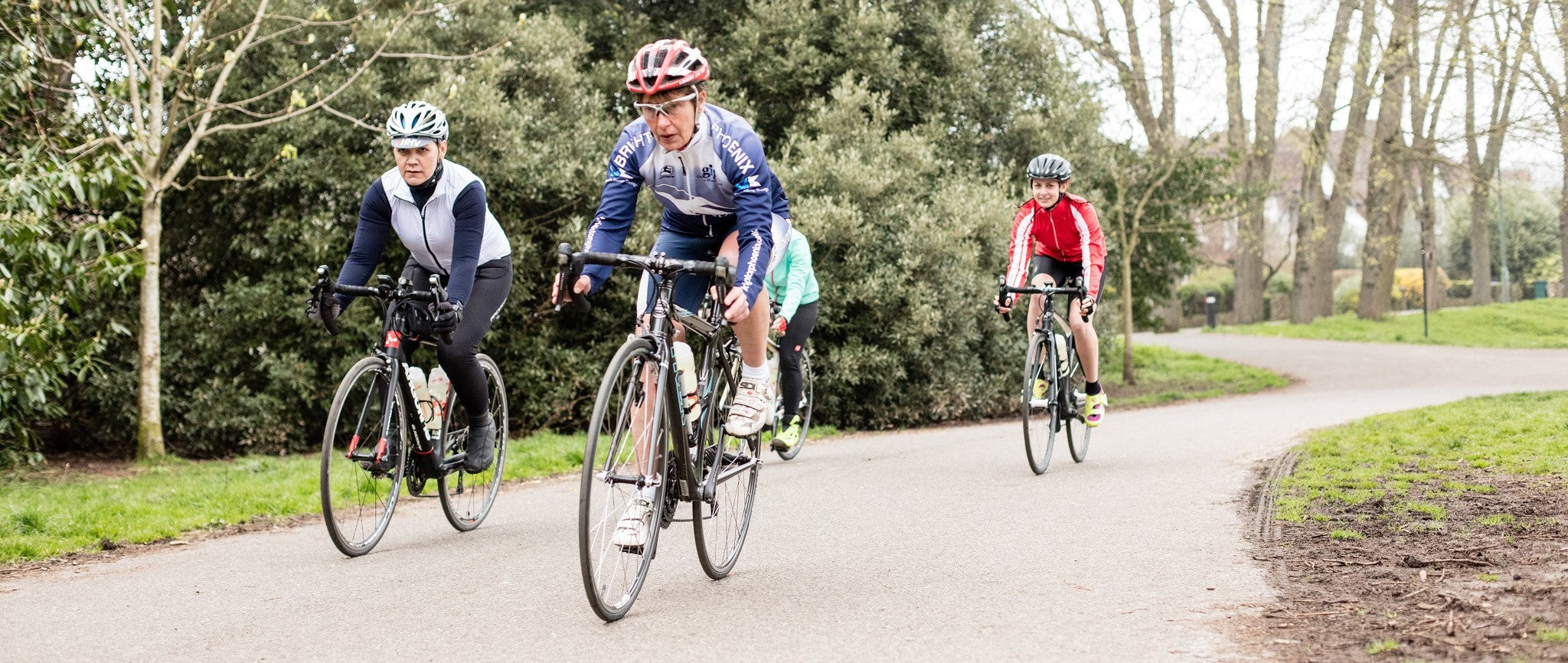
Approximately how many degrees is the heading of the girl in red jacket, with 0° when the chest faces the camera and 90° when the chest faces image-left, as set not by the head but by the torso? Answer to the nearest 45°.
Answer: approximately 0°

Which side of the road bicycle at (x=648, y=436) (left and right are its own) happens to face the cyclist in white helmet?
right

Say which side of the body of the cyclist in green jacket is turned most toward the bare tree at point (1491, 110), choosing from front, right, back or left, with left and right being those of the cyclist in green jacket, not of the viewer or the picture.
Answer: back

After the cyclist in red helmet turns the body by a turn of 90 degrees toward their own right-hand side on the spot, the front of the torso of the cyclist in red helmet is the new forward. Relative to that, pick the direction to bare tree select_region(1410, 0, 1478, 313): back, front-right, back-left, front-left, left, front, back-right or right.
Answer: right

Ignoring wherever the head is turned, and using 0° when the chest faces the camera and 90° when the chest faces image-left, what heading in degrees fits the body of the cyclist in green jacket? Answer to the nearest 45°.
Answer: approximately 45°

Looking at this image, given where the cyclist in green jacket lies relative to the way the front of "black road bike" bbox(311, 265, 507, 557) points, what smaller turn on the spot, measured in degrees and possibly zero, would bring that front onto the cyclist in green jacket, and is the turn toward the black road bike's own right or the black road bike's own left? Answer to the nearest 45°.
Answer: approximately 180°

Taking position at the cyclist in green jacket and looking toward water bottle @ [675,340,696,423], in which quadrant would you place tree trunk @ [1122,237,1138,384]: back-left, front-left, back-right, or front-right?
back-left

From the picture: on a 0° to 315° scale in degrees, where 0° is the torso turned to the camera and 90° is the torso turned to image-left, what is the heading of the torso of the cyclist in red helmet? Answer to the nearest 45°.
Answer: approximately 45°

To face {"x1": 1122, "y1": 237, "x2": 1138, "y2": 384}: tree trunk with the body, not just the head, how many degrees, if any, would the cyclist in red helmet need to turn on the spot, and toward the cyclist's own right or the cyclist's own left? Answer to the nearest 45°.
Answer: approximately 180°

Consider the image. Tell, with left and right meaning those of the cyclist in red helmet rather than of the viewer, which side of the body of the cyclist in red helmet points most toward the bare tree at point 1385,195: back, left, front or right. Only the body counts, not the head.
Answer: back
